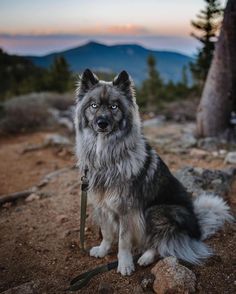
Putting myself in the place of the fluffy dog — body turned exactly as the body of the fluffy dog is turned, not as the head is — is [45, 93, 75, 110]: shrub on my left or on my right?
on my right

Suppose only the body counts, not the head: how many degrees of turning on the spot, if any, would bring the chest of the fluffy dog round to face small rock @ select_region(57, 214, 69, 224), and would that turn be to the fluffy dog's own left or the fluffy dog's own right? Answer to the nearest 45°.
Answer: approximately 90° to the fluffy dog's own right

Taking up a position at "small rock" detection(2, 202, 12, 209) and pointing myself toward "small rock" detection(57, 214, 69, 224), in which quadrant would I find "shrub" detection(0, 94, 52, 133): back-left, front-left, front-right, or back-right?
back-left

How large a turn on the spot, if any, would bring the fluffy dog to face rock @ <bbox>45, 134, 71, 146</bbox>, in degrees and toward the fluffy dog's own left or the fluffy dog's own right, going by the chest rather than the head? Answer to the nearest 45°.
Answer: approximately 90° to the fluffy dog's own right

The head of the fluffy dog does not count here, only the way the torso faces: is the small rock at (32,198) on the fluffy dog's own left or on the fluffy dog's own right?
on the fluffy dog's own right

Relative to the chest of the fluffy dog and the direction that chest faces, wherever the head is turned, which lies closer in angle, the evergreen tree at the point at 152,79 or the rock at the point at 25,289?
the rock

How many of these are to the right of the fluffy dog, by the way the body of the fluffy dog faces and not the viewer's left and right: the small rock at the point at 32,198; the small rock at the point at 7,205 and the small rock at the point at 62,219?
3

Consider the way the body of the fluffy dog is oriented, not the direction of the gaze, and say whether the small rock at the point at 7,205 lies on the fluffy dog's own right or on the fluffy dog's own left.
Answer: on the fluffy dog's own right

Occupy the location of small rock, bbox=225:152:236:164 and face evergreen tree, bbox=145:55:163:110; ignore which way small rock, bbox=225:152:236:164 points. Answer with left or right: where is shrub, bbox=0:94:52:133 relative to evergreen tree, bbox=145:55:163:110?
left

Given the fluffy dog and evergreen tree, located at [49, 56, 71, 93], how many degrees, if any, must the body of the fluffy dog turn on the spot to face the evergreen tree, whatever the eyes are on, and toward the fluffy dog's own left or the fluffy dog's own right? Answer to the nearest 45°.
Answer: approximately 135° to the fluffy dog's own right

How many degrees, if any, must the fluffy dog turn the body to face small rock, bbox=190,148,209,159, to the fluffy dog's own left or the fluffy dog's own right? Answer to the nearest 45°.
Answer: approximately 135° to the fluffy dog's own right

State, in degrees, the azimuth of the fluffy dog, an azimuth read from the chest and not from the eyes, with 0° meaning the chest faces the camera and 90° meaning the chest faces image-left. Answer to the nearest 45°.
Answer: approximately 45°
